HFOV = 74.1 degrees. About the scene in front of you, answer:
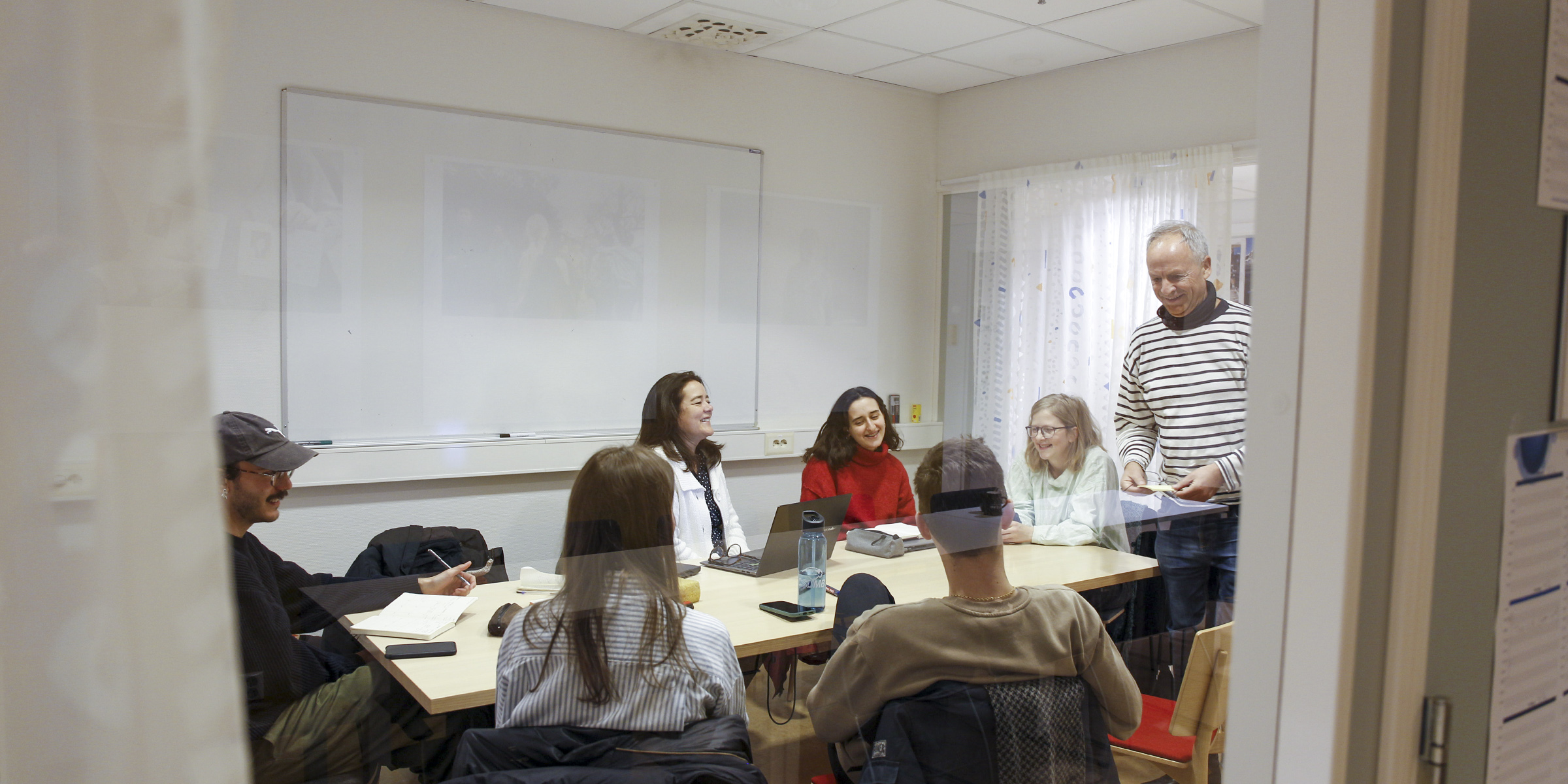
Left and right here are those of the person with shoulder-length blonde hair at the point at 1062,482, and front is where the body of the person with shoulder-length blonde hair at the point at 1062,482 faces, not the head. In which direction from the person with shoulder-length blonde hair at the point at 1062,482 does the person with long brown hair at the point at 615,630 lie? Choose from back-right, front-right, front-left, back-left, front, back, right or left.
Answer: front

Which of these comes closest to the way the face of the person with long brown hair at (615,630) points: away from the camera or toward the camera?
away from the camera

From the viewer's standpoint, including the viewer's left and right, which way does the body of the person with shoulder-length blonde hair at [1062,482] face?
facing the viewer and to the left of the viewer

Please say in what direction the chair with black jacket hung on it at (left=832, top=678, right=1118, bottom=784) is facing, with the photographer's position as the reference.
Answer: facing away from the viewer

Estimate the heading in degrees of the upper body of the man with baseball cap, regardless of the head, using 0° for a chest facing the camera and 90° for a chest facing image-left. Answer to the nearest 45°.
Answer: approximately 270°

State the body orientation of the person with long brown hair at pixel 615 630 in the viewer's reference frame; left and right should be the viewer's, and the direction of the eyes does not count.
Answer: facing away from the viewer

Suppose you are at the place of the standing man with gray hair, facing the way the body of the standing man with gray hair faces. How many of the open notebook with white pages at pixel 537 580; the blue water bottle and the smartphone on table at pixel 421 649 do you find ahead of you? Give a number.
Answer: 3

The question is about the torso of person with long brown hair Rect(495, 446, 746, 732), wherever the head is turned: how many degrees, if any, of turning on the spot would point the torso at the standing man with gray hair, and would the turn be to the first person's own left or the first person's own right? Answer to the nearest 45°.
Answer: approximately 90° to the first person's own right

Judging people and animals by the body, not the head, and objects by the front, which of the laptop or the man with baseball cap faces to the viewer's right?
the man with baseball cap

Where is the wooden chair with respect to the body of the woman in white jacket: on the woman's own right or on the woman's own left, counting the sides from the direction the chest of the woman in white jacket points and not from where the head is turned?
on the woman's own left

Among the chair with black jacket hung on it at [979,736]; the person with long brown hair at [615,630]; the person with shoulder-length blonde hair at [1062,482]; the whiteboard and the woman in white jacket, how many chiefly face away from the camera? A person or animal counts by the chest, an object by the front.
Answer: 2

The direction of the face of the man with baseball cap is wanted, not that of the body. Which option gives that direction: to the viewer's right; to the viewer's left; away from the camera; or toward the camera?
to the viewer's right

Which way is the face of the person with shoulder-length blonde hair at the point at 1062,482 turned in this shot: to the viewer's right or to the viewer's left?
to the viewer's left
